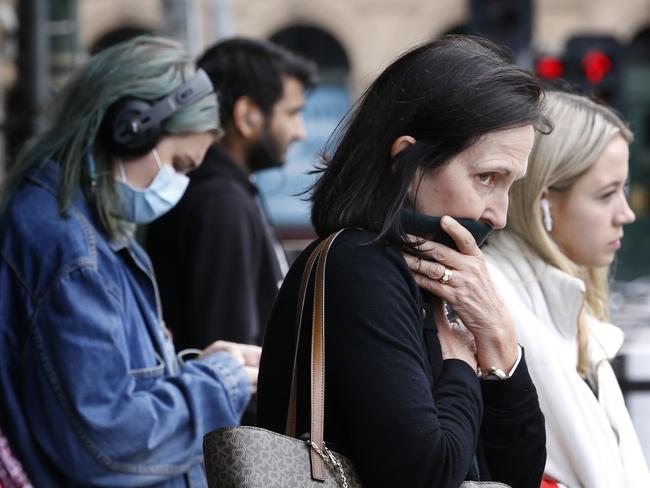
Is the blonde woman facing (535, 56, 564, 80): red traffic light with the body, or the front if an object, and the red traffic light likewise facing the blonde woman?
no

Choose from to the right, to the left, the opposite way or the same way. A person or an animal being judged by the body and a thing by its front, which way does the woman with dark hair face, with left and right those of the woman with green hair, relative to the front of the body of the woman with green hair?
the same way

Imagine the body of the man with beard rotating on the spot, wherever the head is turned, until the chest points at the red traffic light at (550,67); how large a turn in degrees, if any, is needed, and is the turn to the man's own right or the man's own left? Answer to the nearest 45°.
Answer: approximately 45° to the man's own left

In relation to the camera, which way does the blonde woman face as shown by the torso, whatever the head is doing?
to the viewer's right

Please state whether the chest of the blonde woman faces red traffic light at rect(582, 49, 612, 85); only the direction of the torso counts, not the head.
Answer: no

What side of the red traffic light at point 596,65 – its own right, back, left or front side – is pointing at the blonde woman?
front

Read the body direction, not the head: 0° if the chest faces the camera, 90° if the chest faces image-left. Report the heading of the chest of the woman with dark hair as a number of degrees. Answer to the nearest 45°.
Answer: approximately 270°

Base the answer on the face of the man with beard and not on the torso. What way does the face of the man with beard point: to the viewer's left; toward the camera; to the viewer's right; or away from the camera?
to the viewer's right

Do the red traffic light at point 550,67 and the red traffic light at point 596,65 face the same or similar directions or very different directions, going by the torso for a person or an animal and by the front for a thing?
same or similar directions

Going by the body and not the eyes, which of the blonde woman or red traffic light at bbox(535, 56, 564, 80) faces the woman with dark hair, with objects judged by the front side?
the red traffic light

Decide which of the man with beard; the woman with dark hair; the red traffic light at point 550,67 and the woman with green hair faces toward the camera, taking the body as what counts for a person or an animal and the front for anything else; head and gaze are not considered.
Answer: the red traffic light

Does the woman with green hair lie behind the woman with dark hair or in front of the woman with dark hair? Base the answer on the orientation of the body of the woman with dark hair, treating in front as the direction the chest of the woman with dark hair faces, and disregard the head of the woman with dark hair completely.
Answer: behind

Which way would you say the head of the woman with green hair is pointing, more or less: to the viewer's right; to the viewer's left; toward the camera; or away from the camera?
to the viewer's right

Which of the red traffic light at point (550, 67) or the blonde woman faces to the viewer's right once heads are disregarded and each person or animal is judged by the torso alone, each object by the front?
the blonde woman

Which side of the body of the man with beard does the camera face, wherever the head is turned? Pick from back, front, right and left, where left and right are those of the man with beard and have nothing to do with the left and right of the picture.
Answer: right

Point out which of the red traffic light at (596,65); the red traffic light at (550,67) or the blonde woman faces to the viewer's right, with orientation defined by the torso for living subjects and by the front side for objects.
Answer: the blonde woman

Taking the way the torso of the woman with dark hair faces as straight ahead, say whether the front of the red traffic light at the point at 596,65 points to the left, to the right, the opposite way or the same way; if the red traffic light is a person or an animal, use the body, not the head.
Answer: to the right

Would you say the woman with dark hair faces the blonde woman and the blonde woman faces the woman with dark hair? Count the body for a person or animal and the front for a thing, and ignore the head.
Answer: no

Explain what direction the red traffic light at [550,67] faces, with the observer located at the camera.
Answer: facing the viewer

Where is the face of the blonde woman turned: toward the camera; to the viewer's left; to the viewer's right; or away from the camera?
to the viewer's right
